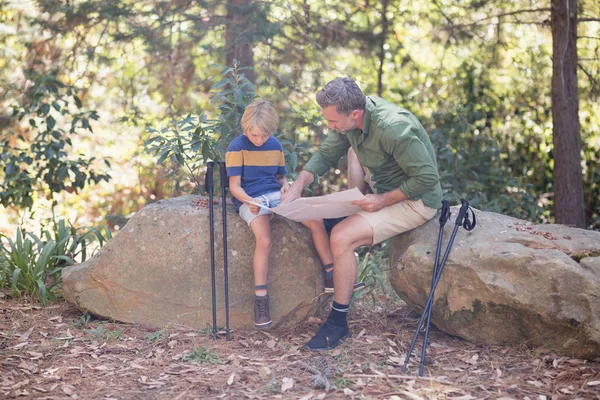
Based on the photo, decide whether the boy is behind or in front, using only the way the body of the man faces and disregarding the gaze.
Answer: in front

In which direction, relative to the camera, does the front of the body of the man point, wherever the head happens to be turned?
to the viewer's left

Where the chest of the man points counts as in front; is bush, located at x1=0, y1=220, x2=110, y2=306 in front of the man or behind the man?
in front

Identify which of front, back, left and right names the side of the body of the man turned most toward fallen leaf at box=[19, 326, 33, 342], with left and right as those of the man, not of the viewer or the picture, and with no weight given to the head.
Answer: front

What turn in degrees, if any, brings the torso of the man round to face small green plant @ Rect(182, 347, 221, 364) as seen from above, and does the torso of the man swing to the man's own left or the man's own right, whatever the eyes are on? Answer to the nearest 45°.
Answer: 0° — they already face it

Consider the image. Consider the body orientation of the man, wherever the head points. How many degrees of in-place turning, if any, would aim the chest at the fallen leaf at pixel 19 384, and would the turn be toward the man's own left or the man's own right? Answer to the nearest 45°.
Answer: approximately 45° to the man's own left

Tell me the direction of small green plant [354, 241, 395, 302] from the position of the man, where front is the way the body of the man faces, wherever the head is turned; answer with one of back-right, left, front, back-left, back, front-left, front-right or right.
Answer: right

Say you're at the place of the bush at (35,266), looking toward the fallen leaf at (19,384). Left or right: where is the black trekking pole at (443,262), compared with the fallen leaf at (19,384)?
left

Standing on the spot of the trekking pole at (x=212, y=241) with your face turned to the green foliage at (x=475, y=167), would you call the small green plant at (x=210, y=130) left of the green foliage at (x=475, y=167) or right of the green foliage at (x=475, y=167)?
left

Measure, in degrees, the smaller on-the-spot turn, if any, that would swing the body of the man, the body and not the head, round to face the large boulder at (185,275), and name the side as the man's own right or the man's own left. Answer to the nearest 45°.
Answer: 0° — they already face it

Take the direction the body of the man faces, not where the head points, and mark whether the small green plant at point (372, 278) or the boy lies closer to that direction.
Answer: the boy

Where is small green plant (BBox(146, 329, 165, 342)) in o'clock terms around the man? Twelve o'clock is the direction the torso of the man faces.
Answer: The small green plant is roughly at 12 o'clock from the man.

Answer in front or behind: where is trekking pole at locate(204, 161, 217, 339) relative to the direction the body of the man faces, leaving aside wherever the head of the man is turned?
in front

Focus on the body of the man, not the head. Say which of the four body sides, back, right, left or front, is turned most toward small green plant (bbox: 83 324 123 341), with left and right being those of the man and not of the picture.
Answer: front
